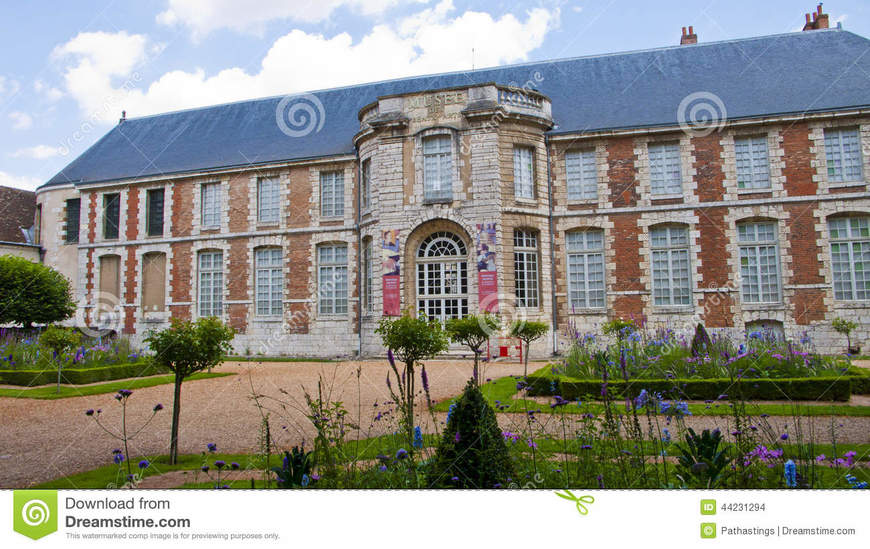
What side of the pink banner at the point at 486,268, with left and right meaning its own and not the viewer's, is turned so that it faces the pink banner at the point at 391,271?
right

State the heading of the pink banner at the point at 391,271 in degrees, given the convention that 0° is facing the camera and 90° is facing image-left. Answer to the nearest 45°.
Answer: approximately 0°

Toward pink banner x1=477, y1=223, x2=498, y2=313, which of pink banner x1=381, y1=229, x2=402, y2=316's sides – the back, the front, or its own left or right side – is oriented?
left

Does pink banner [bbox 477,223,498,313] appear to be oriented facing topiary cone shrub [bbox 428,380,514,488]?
yes

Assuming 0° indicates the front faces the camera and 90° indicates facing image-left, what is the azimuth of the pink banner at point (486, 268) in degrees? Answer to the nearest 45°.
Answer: approximately 0°

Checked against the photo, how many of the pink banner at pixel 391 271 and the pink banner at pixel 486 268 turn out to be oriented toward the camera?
2

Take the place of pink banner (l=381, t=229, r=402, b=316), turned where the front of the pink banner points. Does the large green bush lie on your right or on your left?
on your right

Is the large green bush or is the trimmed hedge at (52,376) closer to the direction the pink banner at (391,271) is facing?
the trimmed hedge

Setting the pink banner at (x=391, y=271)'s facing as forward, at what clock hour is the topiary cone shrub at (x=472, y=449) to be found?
The topiary cone shrub is roughly at 12 o'clock from the pink banner.
